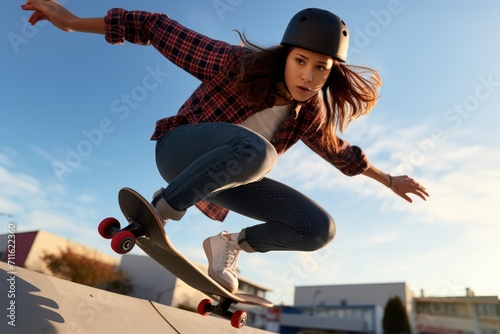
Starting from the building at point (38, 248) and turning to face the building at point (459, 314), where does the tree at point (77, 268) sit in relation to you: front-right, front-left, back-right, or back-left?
front-right

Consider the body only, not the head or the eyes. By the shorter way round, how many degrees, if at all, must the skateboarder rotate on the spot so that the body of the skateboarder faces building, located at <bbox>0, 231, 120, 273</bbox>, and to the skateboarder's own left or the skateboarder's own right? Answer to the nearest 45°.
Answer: approximately 180°

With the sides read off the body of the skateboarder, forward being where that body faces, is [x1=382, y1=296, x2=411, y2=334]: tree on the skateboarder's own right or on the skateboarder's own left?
on the skateboarder's own left

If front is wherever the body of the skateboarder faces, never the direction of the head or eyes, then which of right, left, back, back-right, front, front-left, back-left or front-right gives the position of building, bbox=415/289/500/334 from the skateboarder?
left

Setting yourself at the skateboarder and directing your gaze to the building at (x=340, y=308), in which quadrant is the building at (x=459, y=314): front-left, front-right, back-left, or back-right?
front-right

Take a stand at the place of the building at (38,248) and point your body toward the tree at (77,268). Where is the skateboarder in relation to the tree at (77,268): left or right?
right

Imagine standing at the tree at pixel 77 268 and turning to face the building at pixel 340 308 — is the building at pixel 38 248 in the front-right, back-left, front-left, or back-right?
back-left

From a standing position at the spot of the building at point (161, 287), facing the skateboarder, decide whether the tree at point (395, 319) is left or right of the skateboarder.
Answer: left

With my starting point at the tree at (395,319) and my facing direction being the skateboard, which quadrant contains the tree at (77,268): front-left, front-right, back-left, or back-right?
front-right
